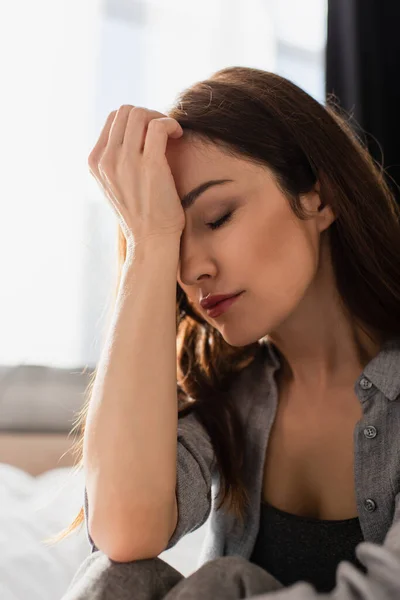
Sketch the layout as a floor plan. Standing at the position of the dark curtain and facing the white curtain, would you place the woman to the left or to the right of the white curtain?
left

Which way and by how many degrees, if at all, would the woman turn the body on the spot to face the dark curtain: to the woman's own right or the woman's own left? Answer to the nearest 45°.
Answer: approximately 135° to the woman's own right

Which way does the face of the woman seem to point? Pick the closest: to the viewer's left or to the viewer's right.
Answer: to the viewer's left

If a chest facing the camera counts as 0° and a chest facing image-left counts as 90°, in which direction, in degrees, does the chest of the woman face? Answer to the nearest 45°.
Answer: approximately 45°

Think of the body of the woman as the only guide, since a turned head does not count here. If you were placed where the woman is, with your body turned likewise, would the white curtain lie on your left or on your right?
on your right
